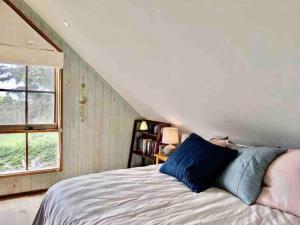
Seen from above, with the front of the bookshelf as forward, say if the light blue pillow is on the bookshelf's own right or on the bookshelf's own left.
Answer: on the bookshelf's own left

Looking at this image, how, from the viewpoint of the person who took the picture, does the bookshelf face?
facing the viewer and to the left of the viewer

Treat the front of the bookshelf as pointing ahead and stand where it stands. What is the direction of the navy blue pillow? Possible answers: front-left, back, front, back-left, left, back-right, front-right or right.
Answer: front-left

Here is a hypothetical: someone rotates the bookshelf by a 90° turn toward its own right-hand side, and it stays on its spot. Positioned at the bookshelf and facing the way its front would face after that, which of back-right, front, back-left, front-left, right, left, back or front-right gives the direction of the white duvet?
back-left

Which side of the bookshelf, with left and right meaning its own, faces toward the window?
front
